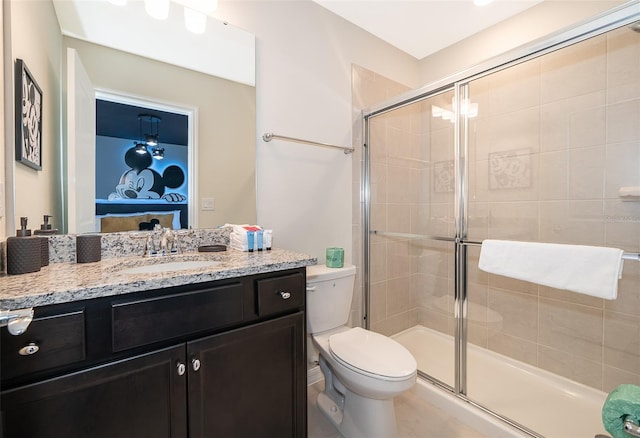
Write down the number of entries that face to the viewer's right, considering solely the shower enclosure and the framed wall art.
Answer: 1

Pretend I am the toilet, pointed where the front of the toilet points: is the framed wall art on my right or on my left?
on my right

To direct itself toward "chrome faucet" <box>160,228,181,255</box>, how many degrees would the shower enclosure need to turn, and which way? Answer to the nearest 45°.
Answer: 0° — it already faces it

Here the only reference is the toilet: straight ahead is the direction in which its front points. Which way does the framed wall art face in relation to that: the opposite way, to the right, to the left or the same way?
to the left

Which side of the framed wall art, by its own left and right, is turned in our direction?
right

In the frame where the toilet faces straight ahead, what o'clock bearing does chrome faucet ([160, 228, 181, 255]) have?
The chrome faucet is roughly at 4 o'clock from the toilet.

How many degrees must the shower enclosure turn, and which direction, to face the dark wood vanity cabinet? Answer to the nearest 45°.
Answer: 0° — it already faces it

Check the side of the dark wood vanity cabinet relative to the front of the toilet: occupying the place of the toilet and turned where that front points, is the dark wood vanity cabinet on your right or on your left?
on your right

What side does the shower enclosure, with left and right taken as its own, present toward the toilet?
front

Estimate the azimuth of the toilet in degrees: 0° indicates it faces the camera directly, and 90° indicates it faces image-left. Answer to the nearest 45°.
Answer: approximately 315°

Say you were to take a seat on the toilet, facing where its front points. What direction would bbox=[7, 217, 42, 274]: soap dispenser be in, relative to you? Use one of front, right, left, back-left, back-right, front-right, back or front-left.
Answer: right
